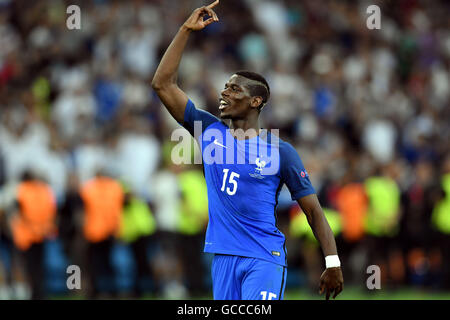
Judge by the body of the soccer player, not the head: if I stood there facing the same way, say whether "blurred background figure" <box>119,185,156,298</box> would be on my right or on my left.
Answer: on my right

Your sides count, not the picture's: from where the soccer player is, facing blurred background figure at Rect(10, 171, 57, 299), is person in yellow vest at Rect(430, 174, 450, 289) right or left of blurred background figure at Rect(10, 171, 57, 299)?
right

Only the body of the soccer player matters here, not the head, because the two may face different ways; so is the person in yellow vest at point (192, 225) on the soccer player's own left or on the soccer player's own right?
on the soccer player's own right

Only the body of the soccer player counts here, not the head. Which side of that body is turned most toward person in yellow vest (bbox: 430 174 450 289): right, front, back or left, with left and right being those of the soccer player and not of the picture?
back

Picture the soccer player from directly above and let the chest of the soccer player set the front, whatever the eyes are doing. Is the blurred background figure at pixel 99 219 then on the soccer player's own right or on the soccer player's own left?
on the soccer player's own right

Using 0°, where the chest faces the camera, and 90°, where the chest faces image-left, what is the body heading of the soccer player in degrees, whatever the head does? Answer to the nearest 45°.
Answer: approximately 45°

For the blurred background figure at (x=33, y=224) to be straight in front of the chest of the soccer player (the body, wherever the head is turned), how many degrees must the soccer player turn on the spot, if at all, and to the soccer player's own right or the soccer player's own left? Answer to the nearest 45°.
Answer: approximately 90° to the soccer player's own right
